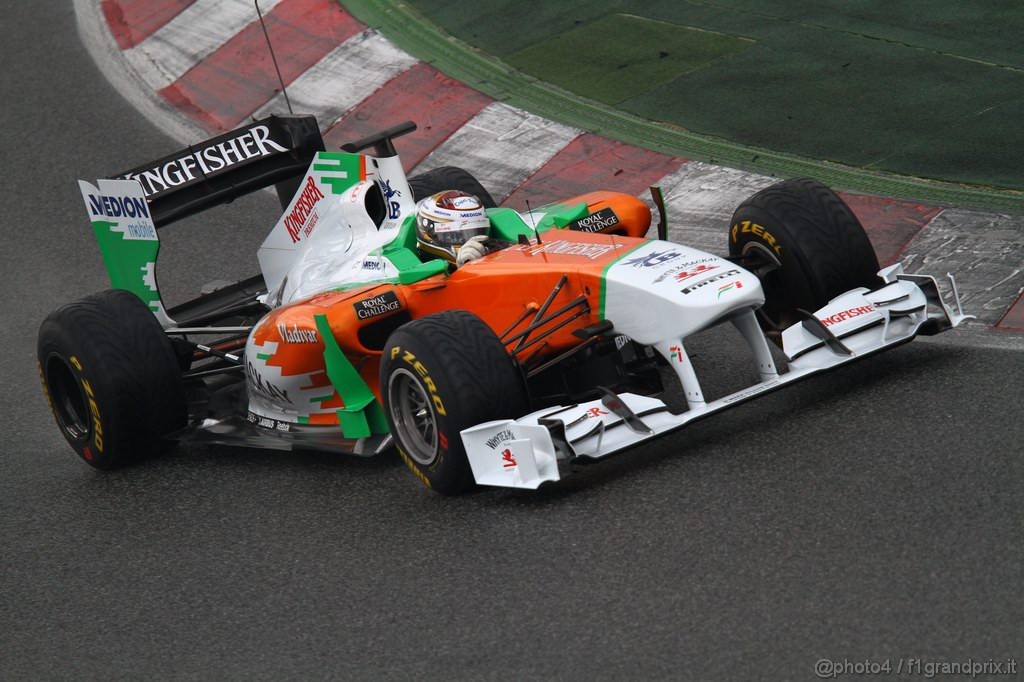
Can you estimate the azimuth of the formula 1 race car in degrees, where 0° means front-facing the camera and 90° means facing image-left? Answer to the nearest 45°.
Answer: approximately 315°

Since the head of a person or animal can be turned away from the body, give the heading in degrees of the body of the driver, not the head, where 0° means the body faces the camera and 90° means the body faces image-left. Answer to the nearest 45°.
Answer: approximately 315°
